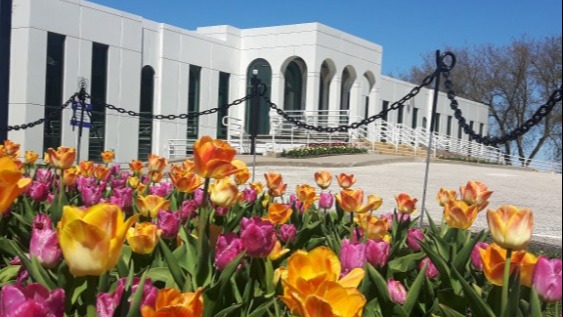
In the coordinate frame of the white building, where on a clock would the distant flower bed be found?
The distant flower bed is roughly at 11 o'clock from the white building.

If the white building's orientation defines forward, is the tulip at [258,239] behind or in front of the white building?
in front

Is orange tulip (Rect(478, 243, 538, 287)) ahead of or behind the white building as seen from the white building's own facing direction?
ahead

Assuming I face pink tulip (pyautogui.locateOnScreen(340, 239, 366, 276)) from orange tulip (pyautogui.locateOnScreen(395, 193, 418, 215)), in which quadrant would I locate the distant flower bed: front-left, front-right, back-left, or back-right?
back-right

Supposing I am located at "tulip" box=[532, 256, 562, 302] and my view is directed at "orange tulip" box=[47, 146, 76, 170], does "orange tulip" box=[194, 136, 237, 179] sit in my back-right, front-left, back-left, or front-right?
front-left

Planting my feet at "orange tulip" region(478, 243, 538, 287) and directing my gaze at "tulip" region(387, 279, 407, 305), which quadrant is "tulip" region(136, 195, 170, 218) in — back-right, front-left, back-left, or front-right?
front-right

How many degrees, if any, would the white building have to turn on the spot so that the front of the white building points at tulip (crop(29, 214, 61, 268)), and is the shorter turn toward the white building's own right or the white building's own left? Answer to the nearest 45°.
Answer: approximately 45° to the white building's own right

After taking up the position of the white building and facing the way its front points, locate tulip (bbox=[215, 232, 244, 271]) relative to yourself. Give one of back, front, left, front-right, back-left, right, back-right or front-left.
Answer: front-right

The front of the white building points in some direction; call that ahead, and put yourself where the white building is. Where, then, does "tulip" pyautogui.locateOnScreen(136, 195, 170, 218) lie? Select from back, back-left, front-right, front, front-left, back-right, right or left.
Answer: front-right

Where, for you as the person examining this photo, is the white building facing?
facing the viewer and to the right of the viewer

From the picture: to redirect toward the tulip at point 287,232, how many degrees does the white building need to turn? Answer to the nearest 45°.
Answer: approximately 45° to its right
